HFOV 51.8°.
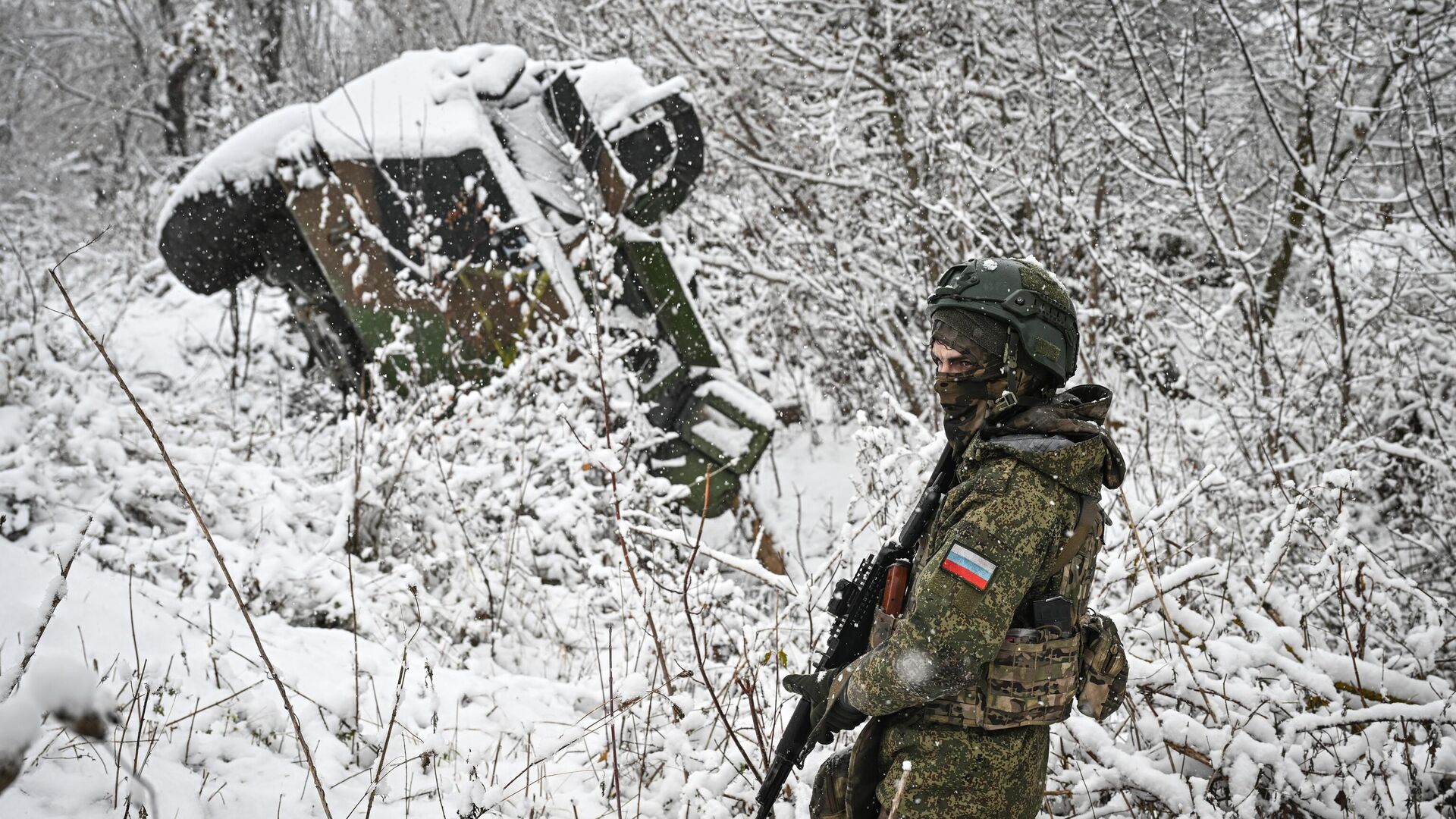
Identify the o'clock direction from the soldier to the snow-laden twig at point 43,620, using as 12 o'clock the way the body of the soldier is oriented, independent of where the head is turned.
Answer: The snow-laden twig is roughly at 11 o'clock from the soldier.

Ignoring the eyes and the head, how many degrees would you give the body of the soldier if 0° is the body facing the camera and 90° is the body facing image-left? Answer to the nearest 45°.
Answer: approximately 90°

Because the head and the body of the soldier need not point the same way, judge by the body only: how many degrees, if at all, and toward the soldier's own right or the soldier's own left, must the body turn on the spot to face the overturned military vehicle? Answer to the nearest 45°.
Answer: approximately 45° to the soldier's own right
